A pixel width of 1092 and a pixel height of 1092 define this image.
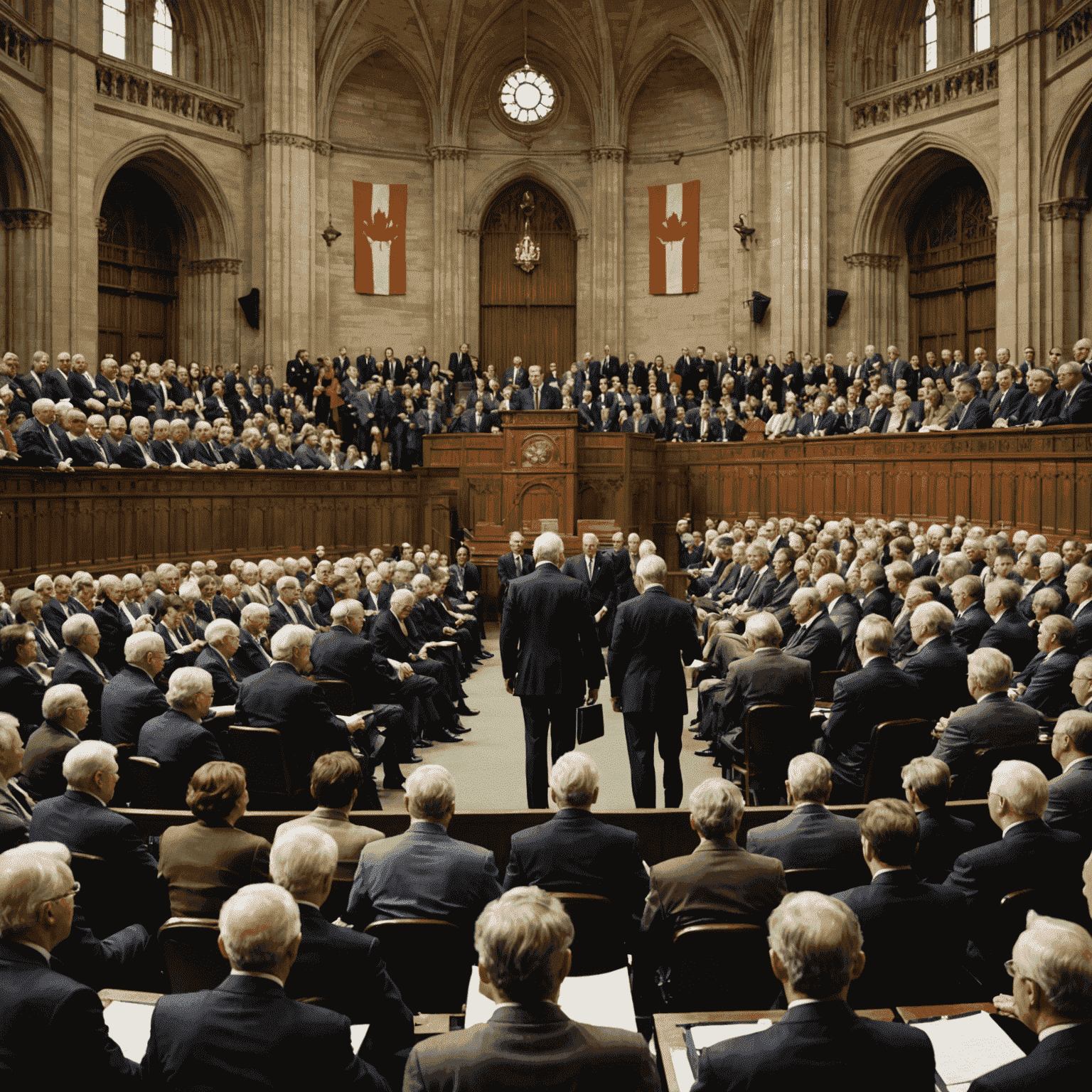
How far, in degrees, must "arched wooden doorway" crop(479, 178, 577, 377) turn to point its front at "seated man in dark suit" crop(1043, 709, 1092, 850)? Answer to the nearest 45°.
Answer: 0° — it already faces them

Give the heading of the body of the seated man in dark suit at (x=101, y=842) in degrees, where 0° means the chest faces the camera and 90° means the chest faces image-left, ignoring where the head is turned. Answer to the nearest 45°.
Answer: approximately 225°

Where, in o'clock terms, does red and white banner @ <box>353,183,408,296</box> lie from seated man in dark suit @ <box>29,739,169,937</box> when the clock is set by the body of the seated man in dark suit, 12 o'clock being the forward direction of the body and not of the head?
The red and white banner is roughly at 11 o'clock from the seated man in dark suit.

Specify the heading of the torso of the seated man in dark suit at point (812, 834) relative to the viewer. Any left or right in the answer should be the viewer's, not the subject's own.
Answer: facing away from the viewer

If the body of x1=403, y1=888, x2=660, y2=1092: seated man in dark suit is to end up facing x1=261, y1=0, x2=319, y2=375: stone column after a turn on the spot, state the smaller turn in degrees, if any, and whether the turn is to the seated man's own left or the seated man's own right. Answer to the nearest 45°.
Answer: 0° — they already face it

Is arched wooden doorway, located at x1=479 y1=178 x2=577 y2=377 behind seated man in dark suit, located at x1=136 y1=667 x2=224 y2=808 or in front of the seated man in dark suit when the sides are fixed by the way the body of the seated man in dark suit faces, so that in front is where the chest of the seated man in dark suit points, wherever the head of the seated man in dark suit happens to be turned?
in front

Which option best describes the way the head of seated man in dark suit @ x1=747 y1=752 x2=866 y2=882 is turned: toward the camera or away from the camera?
away from the camera

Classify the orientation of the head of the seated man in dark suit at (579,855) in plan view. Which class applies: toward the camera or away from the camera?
away from the camera

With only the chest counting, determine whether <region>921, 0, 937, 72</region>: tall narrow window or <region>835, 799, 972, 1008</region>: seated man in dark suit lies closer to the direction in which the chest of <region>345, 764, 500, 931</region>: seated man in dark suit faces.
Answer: the tall narrow window

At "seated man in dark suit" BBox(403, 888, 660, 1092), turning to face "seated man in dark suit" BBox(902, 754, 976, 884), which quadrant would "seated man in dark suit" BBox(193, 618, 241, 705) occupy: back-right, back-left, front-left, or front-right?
front-left

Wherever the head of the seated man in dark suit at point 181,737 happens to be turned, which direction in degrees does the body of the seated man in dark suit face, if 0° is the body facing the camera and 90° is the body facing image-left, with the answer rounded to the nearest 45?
approximately 225°

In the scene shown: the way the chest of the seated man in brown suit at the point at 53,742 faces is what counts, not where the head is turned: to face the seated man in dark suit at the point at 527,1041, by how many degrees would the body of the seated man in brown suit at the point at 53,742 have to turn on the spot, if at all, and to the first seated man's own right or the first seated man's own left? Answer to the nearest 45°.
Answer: approximately 135° to the first seated man's own right

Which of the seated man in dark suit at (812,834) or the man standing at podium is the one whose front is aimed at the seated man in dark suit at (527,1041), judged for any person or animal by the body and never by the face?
the man standing at podium

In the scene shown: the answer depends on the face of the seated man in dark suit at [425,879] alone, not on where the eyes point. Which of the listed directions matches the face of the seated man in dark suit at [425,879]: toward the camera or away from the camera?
away from the camera

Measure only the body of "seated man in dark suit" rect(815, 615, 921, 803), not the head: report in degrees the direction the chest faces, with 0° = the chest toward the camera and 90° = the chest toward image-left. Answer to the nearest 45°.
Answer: approximately 135°

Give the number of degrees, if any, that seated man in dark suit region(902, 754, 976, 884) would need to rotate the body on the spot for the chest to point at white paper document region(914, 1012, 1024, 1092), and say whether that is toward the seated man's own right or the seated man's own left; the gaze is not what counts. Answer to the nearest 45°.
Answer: approximately 135° to the seated man's own left

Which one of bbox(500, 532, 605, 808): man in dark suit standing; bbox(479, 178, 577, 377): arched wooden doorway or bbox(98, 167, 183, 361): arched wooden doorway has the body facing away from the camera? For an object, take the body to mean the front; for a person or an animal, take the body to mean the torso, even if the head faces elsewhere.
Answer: the man in dark suit standing

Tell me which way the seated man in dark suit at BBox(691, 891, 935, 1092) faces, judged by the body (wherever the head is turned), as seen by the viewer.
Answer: away from the camera

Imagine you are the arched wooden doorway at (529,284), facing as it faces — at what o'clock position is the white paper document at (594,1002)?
The white paper document is roughly at 12 o'clock from the arched wooden doorway.

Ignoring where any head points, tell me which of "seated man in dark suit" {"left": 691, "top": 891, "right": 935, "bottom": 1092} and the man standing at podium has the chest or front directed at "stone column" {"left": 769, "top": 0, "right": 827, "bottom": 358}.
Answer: the seated man in dark suit

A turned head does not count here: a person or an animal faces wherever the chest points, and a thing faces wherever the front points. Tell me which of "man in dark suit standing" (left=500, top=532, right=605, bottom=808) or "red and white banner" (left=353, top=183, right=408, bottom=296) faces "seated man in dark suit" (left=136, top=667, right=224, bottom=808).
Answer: the red and white banner

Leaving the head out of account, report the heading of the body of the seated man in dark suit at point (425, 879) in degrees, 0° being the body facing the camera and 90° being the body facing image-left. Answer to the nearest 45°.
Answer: approximately 180°
